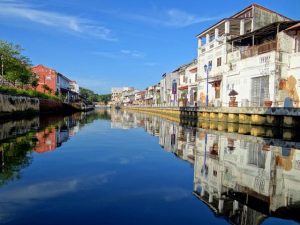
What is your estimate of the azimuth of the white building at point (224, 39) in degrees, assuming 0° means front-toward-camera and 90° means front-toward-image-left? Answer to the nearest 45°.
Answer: approximately 45°

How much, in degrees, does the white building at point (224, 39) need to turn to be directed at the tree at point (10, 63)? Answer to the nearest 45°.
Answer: approximately 45° to its right
